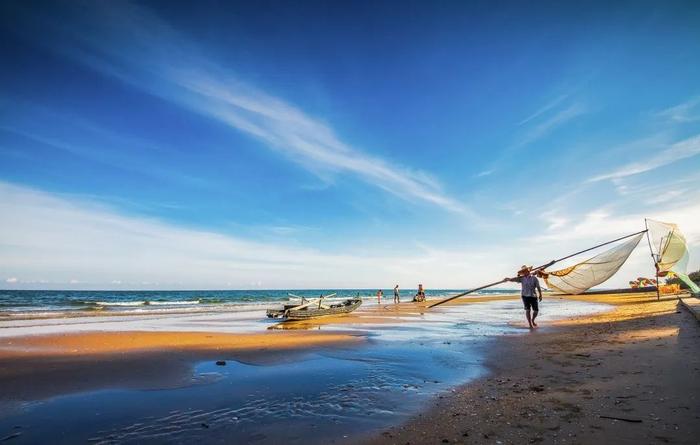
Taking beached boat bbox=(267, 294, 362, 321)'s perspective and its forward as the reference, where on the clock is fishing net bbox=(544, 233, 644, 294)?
The fishing net is roughly at 1 o'clock from the beached boat.

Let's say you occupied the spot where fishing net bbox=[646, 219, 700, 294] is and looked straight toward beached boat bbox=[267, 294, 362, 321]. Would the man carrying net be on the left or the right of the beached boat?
left

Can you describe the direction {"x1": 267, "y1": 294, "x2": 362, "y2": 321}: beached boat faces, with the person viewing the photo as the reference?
facing to the right of the viewer

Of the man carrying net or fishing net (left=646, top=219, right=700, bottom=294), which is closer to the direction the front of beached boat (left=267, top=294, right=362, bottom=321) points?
the fishing net

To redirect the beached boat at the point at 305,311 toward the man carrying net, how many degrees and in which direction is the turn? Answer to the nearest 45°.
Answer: approximately 45° to its right

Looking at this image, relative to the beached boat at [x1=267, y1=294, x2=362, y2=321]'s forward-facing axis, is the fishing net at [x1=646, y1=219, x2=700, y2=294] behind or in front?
in front
